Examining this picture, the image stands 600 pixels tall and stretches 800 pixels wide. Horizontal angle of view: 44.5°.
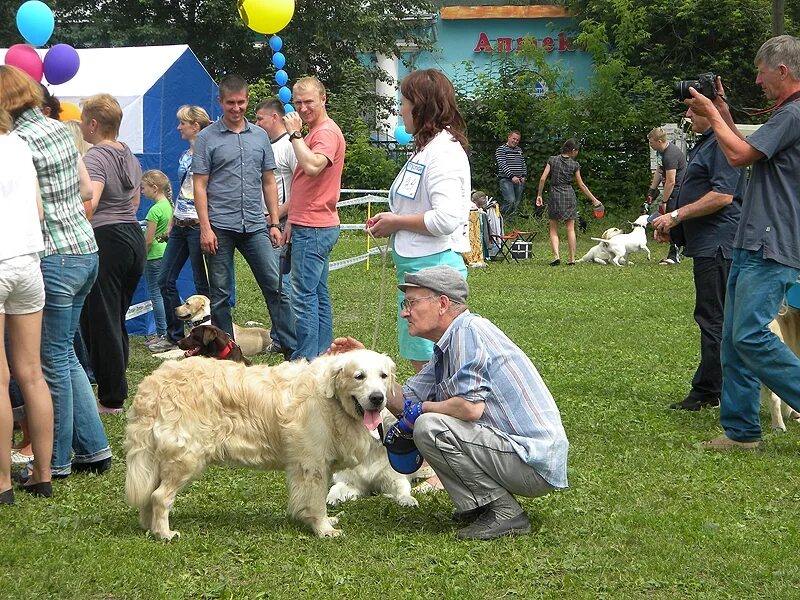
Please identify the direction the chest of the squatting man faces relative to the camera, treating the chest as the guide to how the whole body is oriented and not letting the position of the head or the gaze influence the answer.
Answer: to the viewer's left

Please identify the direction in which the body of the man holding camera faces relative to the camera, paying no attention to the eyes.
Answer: to the viewer's left

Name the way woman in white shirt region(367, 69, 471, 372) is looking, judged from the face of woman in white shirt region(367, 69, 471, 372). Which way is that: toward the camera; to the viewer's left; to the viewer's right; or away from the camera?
to the viewer's left

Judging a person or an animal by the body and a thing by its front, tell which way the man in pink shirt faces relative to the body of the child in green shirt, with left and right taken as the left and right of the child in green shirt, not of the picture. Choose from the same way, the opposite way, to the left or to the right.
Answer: the same way

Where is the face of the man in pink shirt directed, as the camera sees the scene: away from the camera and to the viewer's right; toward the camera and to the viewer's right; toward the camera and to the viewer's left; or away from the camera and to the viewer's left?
toward the camera and to the viewer's left

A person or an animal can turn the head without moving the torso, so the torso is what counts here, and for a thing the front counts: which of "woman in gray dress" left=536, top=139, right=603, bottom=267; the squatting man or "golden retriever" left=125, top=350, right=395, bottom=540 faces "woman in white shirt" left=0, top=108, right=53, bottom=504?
the squatting man

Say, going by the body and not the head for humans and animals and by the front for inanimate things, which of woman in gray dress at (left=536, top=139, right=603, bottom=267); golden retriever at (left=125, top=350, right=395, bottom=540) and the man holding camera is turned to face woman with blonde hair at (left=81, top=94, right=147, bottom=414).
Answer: the man holding camera

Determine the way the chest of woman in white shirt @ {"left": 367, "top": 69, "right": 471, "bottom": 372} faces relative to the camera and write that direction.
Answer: to the viewer's left

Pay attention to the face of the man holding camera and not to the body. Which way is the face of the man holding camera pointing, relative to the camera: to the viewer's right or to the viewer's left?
to the viewer's left

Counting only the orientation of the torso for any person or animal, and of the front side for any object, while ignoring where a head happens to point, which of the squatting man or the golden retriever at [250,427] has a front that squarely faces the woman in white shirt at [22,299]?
the squatting man

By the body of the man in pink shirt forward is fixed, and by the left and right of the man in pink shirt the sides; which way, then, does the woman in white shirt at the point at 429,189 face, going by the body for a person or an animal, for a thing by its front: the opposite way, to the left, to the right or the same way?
the same way

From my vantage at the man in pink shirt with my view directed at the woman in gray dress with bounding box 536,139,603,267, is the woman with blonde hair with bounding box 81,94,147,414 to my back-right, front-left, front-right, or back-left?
back-left

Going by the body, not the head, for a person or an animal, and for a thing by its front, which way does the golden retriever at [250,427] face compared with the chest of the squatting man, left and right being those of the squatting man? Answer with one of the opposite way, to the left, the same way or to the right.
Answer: the opposite way

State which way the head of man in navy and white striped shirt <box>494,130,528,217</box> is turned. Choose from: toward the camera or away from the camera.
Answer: toward the camera
